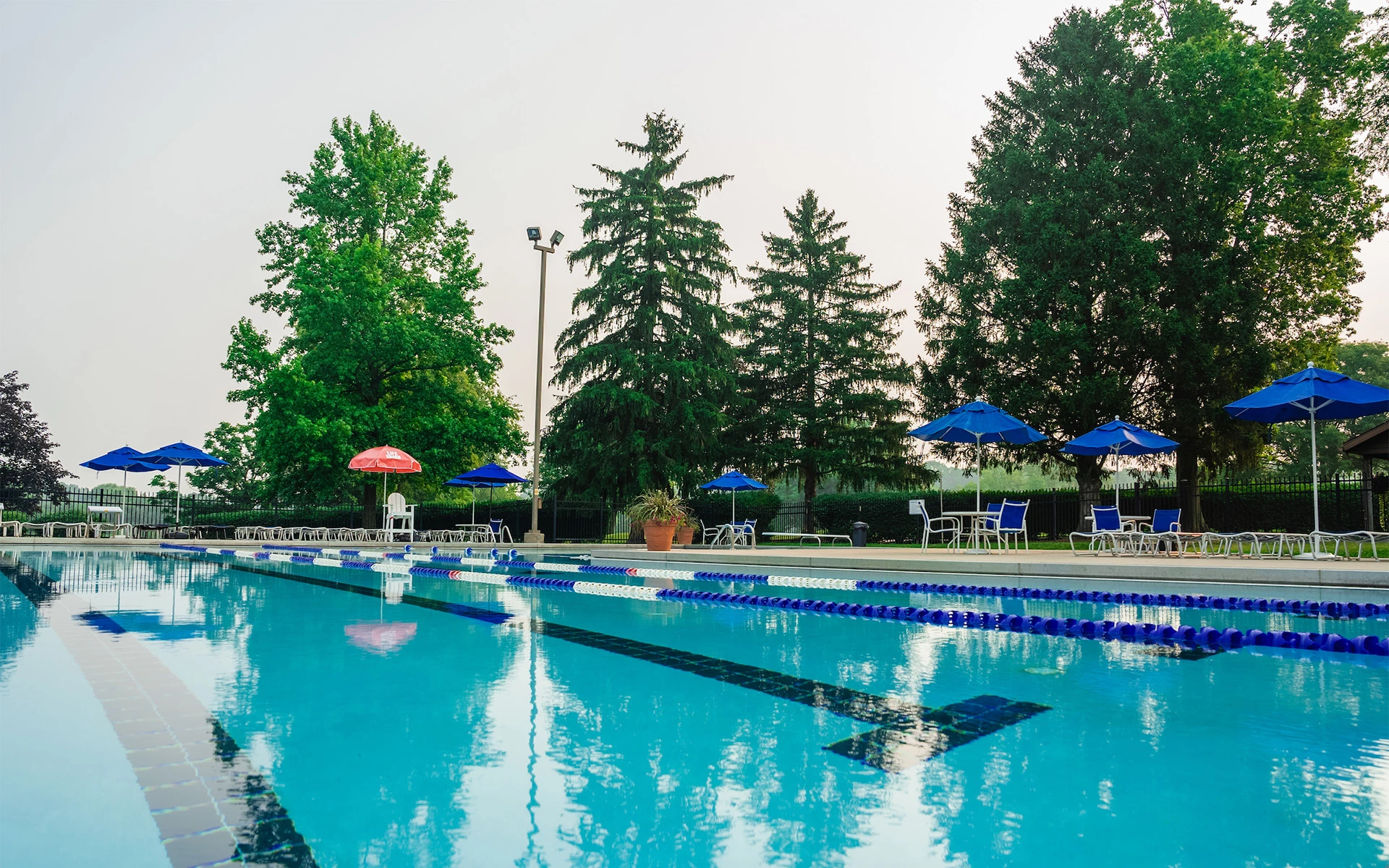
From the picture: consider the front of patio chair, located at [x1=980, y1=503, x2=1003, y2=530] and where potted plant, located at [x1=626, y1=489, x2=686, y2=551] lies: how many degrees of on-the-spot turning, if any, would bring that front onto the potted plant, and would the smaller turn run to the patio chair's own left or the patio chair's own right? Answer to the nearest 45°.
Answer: approximately 45° to the patio chair's own right

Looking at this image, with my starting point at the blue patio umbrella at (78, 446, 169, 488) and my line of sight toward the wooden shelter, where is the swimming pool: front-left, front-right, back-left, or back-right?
front-right

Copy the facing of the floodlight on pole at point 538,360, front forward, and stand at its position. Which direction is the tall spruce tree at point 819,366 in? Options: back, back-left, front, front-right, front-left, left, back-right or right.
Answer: back-left

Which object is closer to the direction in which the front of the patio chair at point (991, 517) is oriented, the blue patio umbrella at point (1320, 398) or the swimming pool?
the swimming pool

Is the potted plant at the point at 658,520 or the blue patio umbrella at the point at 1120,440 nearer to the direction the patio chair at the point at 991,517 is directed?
the potted plant

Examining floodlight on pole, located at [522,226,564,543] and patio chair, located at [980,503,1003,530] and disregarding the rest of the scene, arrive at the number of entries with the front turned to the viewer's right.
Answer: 0

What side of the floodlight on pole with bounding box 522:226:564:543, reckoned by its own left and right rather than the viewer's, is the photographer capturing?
front

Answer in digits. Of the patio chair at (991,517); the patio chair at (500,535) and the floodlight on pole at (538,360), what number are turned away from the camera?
0

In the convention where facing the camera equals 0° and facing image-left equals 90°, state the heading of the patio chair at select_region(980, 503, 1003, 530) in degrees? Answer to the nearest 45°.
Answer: approximately 45°

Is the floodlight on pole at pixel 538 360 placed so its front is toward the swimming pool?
yes

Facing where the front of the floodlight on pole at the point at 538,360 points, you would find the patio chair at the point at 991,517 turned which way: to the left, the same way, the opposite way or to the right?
to the right

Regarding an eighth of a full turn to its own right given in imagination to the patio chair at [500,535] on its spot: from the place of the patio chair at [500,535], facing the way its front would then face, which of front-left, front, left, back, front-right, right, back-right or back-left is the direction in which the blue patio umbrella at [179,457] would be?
right

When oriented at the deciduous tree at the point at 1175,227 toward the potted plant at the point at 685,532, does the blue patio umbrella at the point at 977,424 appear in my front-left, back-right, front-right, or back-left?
front-left

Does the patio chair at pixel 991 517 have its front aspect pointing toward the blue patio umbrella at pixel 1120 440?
no

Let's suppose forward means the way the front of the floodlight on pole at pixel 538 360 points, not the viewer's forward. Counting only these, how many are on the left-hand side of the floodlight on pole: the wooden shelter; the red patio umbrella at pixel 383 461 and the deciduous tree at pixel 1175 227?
2
